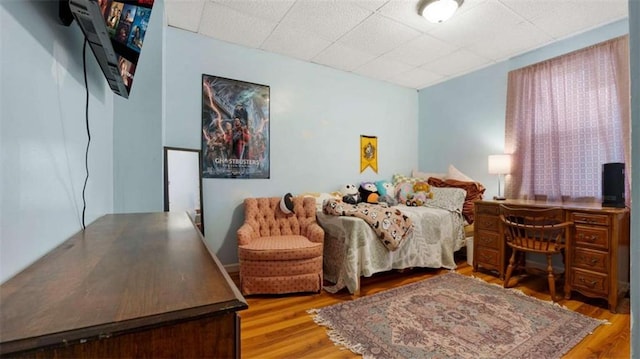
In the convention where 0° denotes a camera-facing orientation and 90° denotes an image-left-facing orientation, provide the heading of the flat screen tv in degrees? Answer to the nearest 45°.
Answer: approximately 315°

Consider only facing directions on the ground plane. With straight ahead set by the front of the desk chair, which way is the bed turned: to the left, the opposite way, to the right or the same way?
the opposite way

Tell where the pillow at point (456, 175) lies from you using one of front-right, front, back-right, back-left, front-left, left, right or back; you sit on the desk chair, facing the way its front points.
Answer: left

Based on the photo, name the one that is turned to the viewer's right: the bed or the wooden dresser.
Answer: the wooden dresser

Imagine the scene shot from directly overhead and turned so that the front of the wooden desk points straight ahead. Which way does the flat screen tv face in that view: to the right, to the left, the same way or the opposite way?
the opposite way

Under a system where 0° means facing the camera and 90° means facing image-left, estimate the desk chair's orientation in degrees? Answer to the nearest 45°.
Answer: approximately 225°

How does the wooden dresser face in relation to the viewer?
to the viewer's right

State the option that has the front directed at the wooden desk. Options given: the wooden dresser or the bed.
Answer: the wooden dresser

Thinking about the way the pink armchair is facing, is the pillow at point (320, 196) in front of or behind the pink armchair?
behind

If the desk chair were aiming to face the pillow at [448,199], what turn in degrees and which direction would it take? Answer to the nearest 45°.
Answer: approximately 90° to its left

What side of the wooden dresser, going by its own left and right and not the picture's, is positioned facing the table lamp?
front

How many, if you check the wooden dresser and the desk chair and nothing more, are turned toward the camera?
0

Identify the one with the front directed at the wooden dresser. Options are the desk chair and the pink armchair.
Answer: the pink armchair

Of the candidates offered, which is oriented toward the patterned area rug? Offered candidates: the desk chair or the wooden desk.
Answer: the wooden desk
